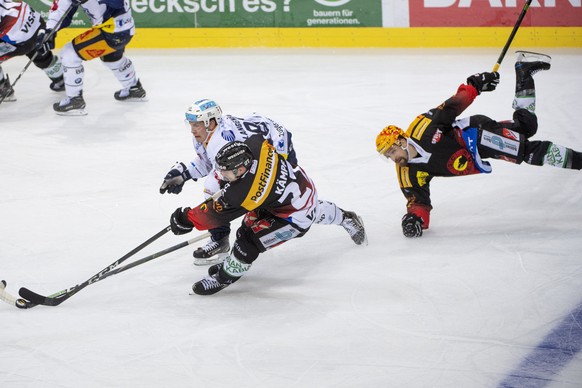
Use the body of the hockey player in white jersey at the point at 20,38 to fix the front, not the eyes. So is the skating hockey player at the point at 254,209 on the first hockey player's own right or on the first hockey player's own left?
on the first hockey player's own left

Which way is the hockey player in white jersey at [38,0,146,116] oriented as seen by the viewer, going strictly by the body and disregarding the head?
to the viewer's left

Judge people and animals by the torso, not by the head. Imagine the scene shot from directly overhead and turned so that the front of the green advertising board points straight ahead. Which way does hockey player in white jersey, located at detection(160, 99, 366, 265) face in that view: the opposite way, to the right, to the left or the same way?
to the right

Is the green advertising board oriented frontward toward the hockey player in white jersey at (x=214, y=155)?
yes

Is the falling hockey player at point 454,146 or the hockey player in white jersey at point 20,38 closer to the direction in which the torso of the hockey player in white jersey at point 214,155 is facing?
the hockey player in white jersey

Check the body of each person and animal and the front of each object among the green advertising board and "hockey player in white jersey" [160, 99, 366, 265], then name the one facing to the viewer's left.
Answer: the hockey player in white jersey

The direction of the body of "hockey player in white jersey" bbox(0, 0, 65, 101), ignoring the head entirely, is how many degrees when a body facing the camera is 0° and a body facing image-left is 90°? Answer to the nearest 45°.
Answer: approximately 90°

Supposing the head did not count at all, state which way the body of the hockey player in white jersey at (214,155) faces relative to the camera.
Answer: to the viewer's left

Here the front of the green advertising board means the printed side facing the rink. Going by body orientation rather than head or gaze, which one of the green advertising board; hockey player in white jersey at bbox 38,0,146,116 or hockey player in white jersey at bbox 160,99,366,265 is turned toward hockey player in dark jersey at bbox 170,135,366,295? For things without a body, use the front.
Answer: the green advertising board
